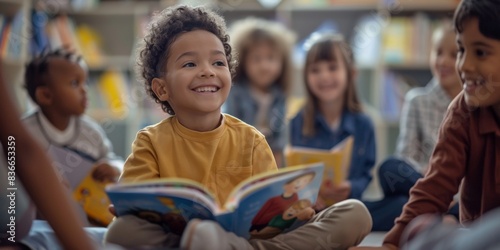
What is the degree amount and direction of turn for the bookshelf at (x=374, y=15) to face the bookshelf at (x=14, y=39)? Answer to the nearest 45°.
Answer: approximately 90° to its right

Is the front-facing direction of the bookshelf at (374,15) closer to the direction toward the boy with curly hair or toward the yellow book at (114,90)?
the boy with curly hair

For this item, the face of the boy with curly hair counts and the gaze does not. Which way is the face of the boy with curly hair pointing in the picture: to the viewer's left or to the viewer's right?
to the viewer's right

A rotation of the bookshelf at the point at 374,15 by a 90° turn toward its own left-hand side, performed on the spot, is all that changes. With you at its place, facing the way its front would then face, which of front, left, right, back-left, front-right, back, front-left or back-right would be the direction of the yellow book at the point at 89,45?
back

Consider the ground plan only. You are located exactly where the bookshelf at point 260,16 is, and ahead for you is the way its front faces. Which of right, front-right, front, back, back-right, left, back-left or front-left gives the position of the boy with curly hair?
front

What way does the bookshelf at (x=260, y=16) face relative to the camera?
toward the camera

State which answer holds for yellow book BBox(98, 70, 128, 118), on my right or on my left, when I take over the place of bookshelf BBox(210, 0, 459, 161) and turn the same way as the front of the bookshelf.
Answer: on my right

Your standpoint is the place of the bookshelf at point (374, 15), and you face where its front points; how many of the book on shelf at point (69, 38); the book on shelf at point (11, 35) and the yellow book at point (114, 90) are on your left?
0

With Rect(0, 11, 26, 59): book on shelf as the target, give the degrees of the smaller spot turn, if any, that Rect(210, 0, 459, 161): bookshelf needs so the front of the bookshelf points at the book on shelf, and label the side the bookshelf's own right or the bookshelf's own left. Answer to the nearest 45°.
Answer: approximately 90° to the bookshelf's own right
